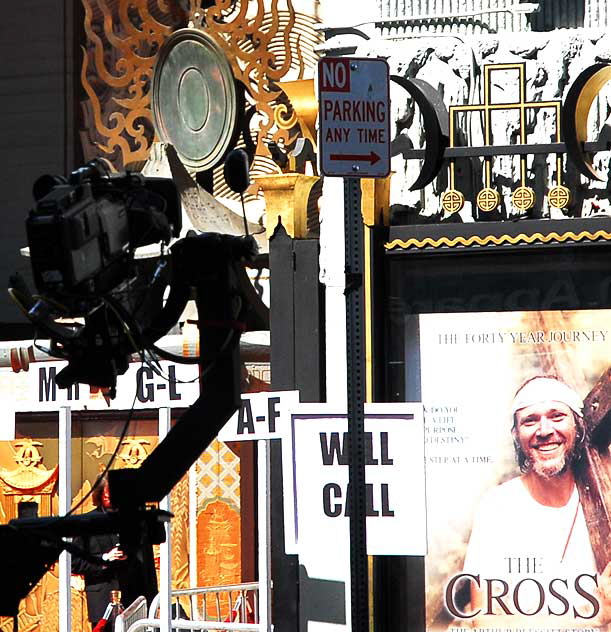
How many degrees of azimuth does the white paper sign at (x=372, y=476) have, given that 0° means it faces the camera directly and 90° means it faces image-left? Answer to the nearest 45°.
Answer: approximately 0°

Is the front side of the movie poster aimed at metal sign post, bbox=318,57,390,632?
yes

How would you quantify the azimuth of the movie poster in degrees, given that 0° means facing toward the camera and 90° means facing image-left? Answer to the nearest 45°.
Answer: approximately 0°

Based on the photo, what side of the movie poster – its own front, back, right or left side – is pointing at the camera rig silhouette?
front

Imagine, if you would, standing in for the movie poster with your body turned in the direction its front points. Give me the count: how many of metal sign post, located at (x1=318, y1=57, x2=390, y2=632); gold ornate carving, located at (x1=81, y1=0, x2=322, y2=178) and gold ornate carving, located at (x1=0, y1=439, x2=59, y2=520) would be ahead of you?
1

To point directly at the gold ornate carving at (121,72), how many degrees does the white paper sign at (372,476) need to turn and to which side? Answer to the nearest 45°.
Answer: approximately 135° to its right

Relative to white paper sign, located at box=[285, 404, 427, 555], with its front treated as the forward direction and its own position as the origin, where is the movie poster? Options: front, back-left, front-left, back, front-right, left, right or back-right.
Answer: back-left

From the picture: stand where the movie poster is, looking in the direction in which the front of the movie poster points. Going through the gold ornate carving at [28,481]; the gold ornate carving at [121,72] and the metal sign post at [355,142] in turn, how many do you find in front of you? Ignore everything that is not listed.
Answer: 1

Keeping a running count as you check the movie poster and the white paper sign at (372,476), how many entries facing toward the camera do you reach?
2

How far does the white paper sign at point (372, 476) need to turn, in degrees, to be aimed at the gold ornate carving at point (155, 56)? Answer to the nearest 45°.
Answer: approximately 135° to its right
